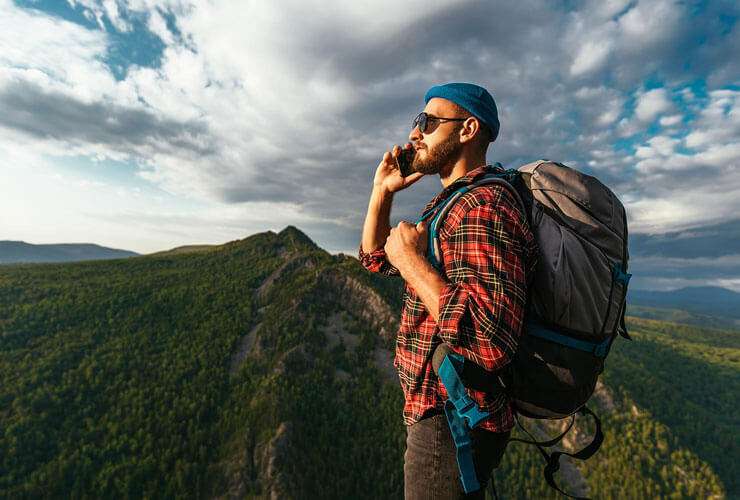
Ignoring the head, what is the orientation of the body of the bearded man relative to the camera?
to the viewer's left

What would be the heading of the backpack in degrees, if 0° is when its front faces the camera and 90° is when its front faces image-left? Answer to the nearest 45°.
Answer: approximately 270°
